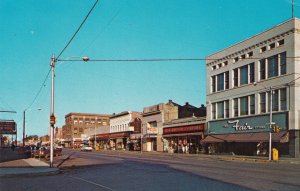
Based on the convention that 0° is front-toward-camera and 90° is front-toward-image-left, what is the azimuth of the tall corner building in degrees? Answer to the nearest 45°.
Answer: approximately 45°
